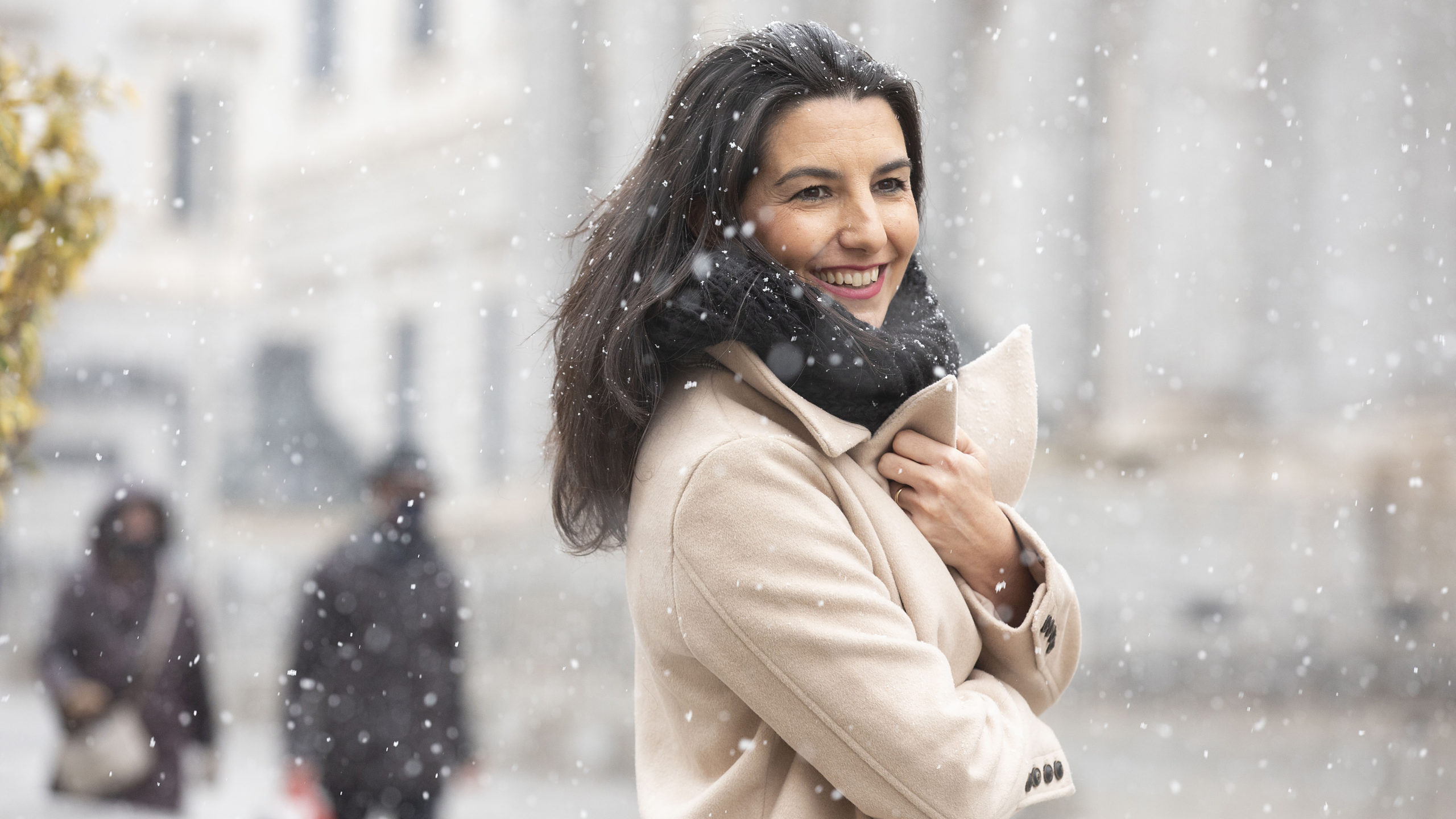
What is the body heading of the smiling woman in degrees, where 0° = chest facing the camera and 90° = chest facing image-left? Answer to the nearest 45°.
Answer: approximately 315°

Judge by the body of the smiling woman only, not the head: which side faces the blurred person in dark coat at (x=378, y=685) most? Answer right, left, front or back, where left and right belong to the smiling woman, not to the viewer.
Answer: back

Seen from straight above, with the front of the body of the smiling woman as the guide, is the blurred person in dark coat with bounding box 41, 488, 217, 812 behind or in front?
behind

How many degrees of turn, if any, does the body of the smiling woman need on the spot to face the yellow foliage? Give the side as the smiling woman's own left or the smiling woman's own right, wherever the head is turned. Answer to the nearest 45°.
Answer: approximately 180°
